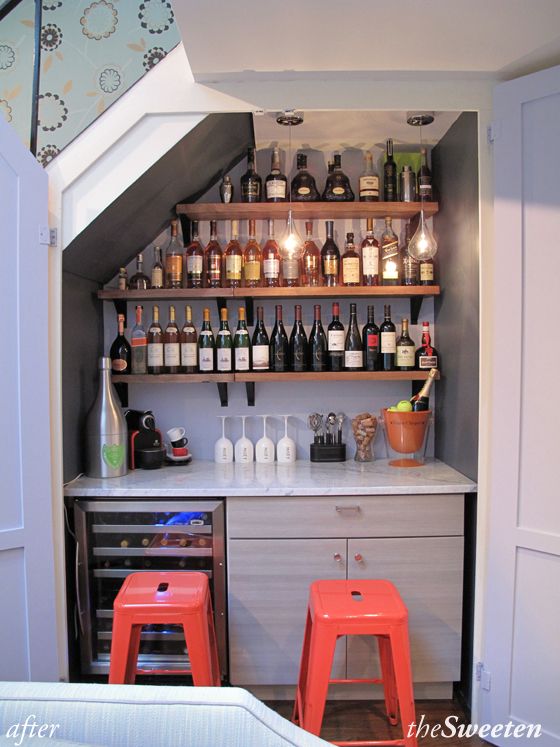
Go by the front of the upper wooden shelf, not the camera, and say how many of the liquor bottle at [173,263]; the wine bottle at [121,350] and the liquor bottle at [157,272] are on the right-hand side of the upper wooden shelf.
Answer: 3

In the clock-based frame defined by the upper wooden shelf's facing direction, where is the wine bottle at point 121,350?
The wine bottle is roughly at 3 o'clock from the upper wooden shelf.

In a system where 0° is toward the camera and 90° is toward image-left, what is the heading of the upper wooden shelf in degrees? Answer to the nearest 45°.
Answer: approximately 0°

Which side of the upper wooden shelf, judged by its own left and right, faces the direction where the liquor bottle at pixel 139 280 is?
right
